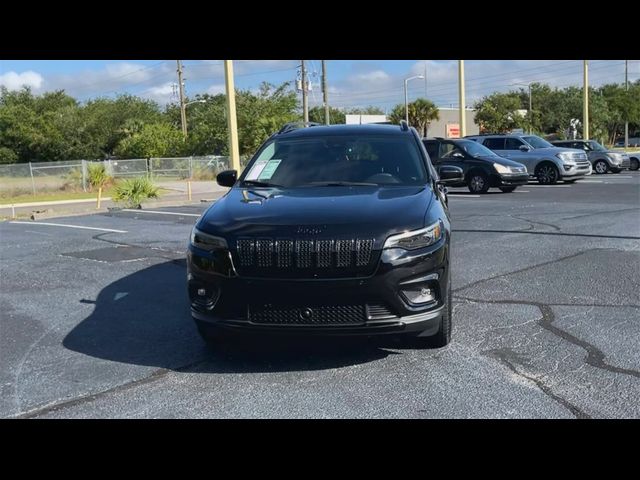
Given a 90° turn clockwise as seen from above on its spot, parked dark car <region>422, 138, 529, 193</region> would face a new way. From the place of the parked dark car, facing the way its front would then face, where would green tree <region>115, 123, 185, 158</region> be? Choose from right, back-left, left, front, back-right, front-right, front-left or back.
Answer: right

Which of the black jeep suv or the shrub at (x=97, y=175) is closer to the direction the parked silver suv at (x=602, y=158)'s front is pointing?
the black jeep suv

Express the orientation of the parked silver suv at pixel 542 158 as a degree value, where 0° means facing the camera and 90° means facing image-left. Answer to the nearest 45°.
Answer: approximately 315°

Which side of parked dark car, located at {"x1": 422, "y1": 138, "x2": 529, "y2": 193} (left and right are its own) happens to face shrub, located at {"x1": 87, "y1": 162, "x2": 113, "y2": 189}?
back

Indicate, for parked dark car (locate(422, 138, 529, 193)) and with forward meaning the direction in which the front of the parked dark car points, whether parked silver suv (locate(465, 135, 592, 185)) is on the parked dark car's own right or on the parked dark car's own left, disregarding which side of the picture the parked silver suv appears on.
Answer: on the parked dark car's own left

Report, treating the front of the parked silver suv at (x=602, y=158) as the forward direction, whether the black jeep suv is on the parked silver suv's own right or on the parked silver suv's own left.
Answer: on the parked silver suv's own right

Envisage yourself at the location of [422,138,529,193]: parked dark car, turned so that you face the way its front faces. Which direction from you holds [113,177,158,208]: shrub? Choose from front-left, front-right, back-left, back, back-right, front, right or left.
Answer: back-right

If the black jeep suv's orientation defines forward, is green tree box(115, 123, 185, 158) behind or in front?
behind

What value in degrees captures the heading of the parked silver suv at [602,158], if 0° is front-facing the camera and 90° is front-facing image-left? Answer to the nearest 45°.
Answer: approximately 315°
